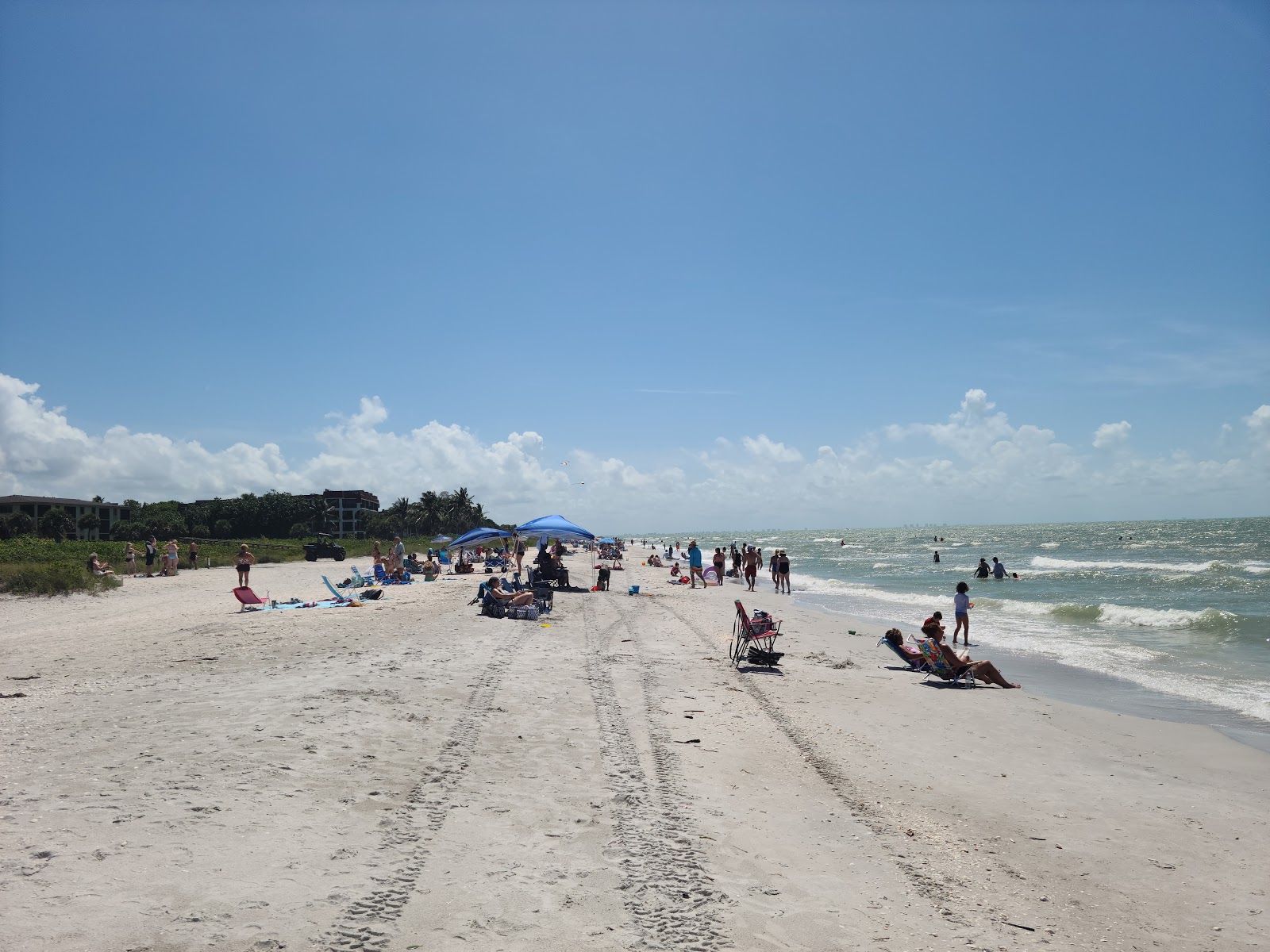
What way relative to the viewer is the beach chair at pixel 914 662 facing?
to the viewer's right

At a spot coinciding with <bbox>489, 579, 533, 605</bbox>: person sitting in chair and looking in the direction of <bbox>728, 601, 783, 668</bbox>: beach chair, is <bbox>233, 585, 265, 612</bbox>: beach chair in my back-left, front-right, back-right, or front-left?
back-right

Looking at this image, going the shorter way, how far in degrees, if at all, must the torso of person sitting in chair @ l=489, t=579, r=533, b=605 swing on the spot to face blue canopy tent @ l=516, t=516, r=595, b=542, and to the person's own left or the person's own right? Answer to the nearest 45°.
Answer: approximately 90° to the person's own left

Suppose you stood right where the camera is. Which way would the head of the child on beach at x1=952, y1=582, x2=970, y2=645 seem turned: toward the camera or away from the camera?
away from the camera

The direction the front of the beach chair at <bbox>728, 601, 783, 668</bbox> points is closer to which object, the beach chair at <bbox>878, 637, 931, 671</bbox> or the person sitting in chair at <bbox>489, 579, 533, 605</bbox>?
the beach chair

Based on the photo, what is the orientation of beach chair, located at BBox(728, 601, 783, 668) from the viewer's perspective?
to the viewer's right

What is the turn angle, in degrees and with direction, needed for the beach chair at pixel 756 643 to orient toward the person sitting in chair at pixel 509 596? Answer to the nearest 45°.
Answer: approximately 135° to its left

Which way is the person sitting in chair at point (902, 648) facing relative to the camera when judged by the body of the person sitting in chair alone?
to the viewer's right

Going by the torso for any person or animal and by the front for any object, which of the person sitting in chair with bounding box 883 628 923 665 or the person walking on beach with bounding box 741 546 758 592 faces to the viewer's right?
the person sitting in chair

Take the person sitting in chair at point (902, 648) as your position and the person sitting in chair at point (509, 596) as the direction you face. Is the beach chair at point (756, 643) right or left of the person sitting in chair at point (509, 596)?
left
